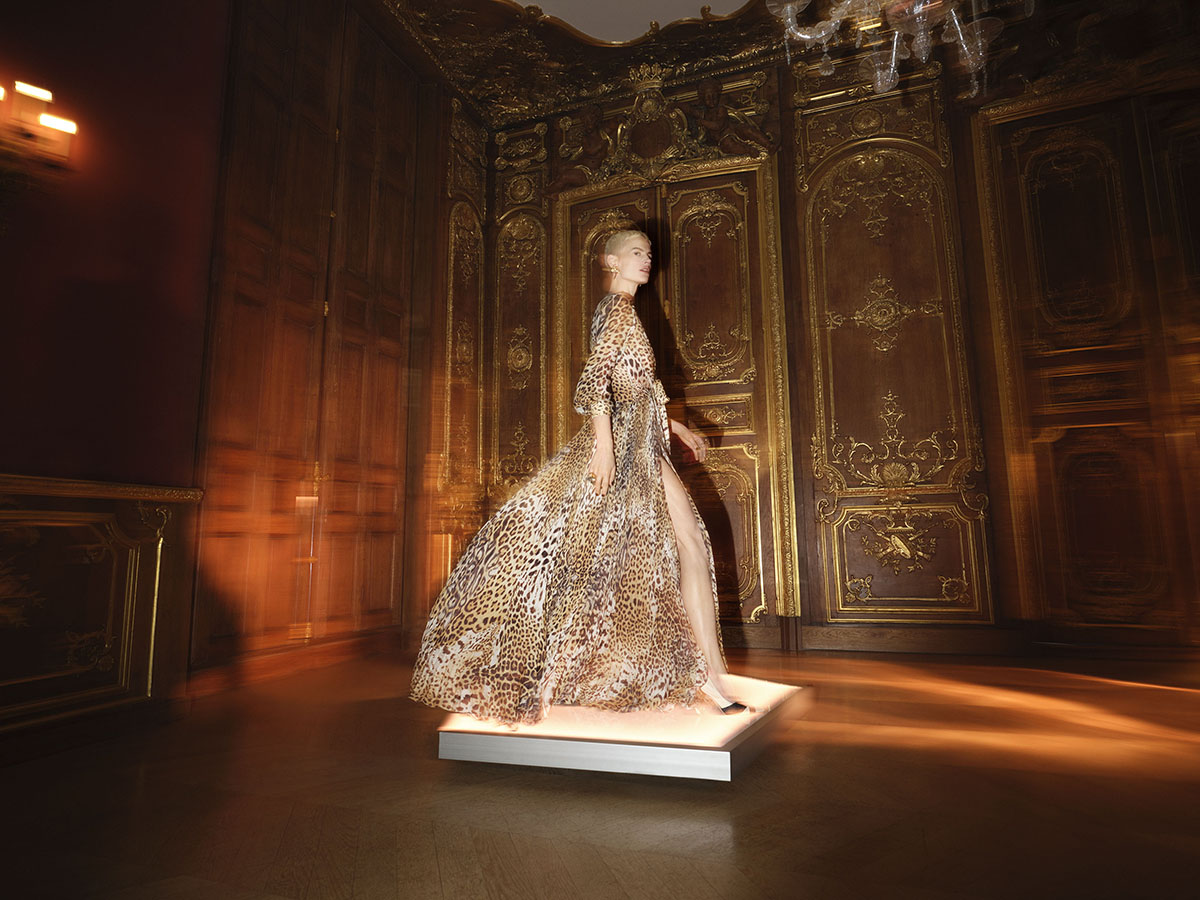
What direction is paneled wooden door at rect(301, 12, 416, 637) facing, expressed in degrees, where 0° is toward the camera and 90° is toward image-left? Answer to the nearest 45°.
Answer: approximately 315°

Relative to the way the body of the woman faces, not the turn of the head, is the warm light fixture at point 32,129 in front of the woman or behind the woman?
behind

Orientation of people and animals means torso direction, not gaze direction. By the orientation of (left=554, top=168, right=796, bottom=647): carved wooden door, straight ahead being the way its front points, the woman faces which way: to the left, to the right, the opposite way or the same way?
to the left

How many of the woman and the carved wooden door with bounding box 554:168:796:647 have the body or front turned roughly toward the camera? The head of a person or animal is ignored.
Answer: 1

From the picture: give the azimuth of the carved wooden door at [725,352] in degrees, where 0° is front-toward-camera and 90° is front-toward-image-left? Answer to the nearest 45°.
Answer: approximately 0°

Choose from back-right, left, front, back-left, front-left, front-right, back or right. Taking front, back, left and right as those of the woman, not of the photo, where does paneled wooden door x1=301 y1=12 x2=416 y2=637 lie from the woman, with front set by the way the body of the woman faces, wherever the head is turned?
back-left

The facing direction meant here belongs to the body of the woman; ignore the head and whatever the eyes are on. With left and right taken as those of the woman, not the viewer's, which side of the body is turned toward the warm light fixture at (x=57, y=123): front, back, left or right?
back

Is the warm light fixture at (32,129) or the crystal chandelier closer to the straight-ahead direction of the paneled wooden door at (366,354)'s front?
the crystal chandelier

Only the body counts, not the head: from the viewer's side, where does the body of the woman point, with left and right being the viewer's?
facing to the right of the viewer

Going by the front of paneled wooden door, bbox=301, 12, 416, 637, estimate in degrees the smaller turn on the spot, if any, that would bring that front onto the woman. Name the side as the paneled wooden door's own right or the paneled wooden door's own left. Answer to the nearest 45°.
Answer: approximately 45° to the paneled wooden door's own right
